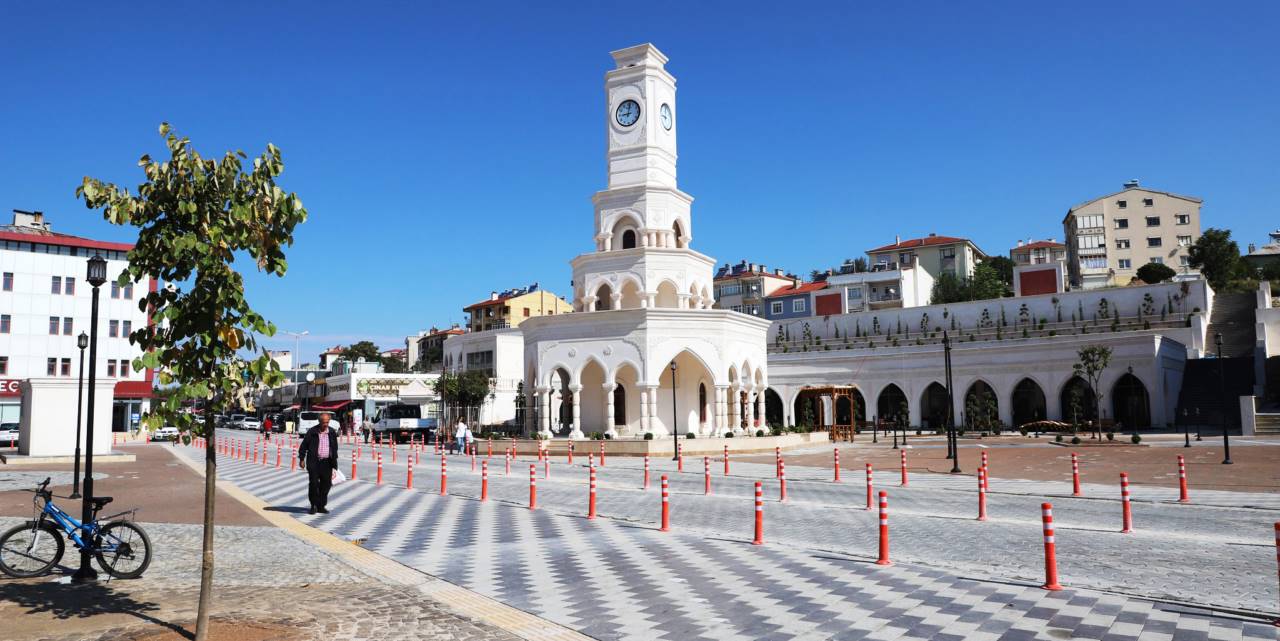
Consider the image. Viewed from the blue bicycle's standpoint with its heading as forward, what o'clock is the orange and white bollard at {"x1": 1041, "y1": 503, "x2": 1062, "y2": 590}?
The orange and white bollard is roughly at 7 o'clock from the blue bicycle.

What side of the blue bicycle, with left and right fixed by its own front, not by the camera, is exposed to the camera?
left

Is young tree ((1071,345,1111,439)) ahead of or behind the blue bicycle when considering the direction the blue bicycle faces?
behind

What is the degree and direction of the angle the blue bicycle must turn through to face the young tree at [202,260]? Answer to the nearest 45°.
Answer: approximately 90° to its left

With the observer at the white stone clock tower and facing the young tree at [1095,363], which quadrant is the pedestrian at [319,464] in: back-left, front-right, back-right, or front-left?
back-right

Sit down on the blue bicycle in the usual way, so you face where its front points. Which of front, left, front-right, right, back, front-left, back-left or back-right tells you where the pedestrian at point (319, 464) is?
back-right

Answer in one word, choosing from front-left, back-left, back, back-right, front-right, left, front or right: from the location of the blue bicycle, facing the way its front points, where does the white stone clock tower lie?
back-right
